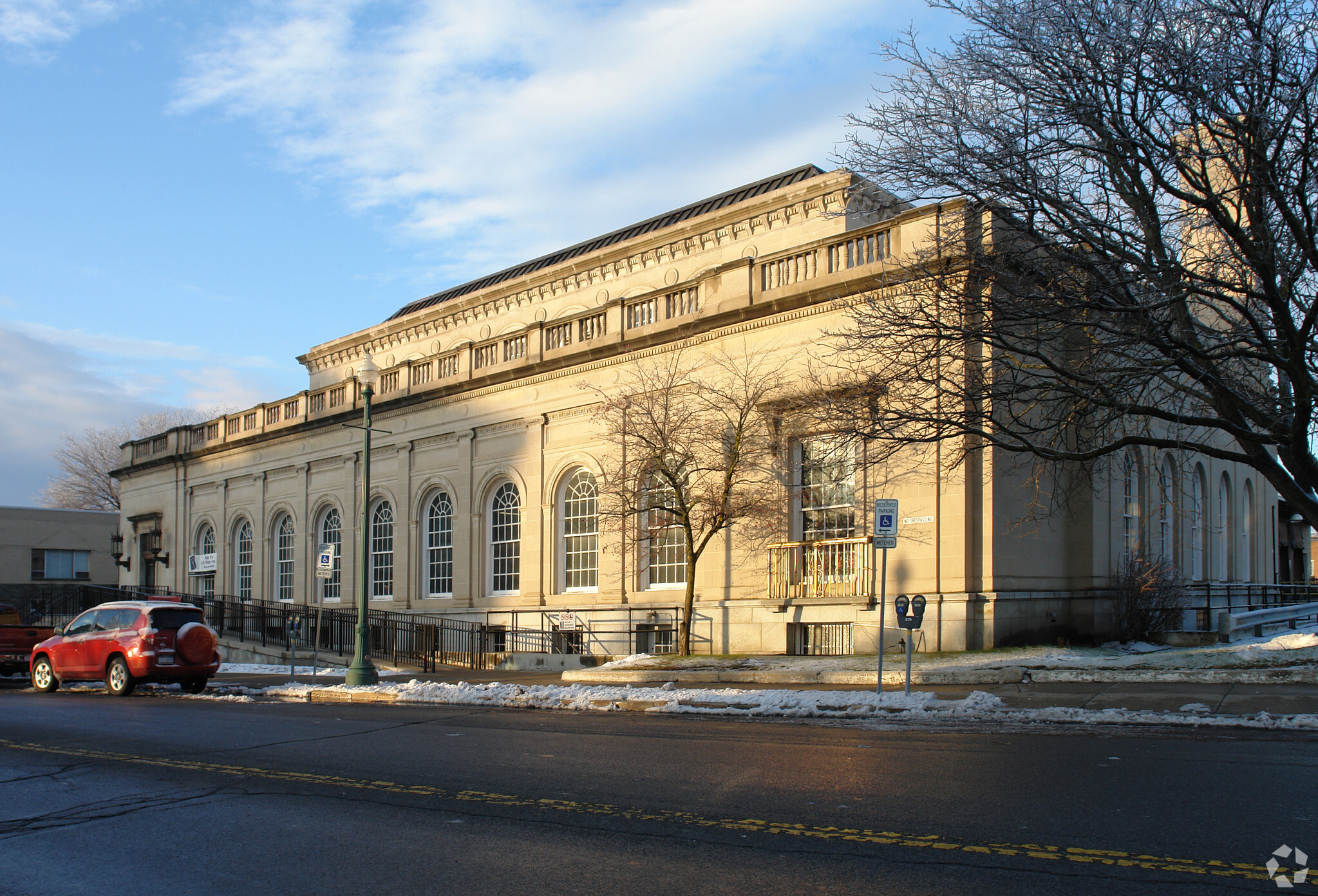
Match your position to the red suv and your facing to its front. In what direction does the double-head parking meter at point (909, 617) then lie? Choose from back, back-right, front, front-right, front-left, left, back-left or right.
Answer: back

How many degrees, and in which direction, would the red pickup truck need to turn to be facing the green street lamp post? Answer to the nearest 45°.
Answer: approximately 180°

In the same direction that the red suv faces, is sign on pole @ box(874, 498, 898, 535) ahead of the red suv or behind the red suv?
behind

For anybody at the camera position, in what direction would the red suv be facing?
facing away from the viewer and to the left of the viewer

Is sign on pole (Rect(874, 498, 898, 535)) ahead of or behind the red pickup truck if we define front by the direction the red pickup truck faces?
behind

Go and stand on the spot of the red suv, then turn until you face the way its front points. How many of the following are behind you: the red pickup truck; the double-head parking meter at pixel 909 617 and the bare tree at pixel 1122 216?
2

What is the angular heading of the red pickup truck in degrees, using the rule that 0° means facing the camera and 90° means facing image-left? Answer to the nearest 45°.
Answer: approximately 135°

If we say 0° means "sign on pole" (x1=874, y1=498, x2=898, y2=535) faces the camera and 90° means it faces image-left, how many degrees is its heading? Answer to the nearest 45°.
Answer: approximately 0°
